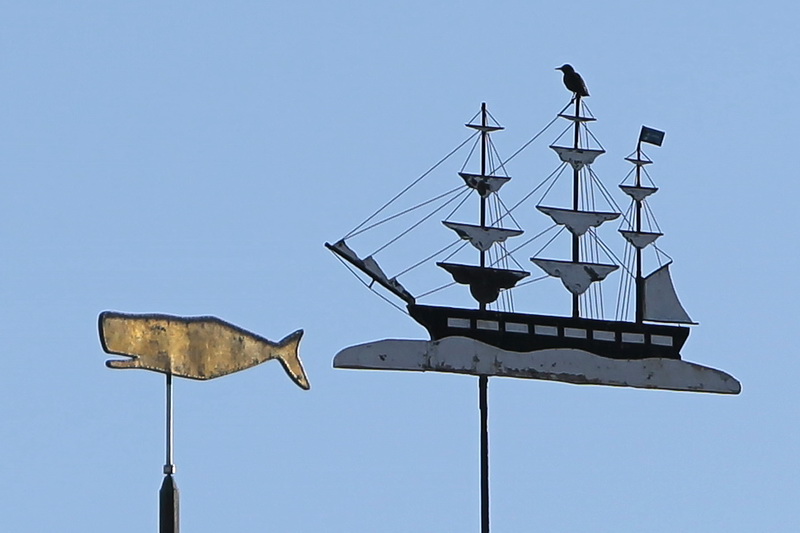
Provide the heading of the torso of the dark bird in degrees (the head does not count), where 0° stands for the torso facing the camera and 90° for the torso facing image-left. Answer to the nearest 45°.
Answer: approximately 90°

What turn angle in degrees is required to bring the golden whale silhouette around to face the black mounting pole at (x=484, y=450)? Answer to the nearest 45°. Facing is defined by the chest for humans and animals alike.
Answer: approximately 135° to its right

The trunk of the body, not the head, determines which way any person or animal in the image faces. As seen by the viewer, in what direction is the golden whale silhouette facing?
to the viewer's left
